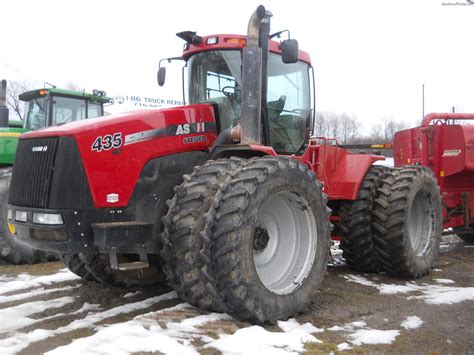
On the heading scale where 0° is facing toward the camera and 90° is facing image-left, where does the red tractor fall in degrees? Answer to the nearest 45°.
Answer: approximately 45°

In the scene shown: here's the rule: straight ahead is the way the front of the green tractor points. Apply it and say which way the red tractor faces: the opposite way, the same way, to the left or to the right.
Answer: the same way

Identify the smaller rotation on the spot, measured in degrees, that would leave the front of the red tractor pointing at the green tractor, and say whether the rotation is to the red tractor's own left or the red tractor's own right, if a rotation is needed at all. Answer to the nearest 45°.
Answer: approximately 90° to the red tractor's own right

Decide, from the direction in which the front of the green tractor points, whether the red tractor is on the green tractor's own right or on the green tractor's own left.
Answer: on the green tractor's own left

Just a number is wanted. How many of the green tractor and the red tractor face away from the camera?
0

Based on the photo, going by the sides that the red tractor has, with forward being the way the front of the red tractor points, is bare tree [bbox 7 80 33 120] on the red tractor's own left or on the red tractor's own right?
on the red tractor's own right

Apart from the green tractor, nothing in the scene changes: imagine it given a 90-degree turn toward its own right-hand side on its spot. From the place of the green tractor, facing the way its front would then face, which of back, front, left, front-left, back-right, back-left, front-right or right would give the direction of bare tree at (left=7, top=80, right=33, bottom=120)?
front-right

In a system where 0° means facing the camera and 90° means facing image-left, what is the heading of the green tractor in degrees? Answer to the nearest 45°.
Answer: approximately 45°
